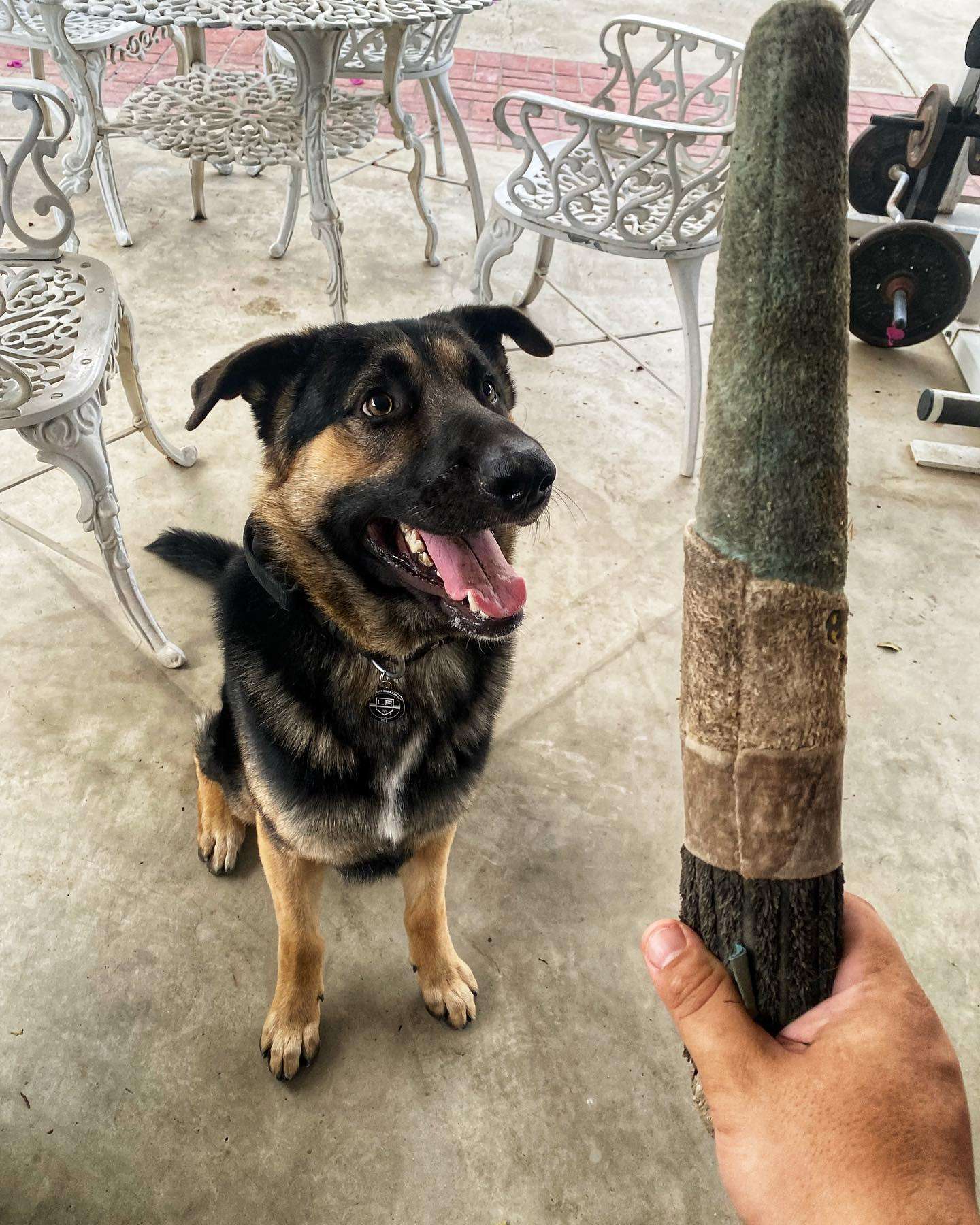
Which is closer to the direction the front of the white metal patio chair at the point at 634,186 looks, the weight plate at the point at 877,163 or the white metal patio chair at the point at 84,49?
the white metal patio chair

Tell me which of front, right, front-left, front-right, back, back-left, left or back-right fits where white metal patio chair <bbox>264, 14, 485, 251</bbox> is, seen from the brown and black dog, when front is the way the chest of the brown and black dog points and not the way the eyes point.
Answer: back-left

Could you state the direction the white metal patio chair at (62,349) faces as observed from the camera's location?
facing to the right of the viewer

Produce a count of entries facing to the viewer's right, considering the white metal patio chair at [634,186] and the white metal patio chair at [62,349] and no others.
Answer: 1

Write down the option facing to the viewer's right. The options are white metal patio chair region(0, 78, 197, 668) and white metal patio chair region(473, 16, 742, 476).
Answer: white metal patio chair region(0, 78, 197, 668)

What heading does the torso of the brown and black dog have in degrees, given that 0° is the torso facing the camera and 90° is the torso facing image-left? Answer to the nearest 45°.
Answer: approximately 315°
